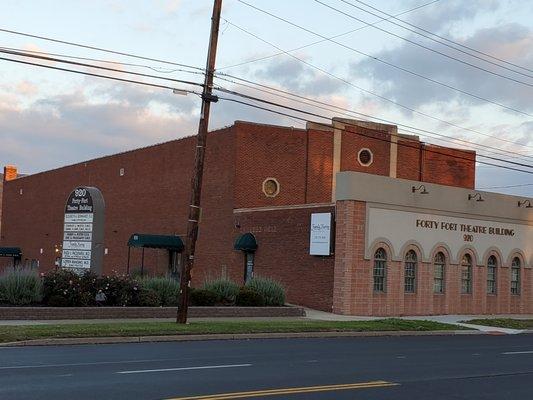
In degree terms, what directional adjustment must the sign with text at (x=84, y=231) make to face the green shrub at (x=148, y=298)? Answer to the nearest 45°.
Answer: approximately 90° to its left

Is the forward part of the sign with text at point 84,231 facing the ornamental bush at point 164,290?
no

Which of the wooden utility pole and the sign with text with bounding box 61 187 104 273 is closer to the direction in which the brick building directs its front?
the wooden utility pole

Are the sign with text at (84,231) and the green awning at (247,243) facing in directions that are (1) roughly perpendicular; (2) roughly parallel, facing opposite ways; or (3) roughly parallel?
roughly parallel

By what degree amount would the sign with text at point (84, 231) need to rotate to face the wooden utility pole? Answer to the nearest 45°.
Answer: approximately 90° to its left

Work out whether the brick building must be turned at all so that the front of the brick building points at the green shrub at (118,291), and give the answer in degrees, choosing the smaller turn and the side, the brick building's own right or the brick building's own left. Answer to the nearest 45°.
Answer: approximately 90° to the brick building's own right

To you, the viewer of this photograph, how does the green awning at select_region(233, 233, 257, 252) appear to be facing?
facing the viewer and to the left of the viewer

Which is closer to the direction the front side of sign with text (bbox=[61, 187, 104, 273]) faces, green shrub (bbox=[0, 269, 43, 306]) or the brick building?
the green shrub

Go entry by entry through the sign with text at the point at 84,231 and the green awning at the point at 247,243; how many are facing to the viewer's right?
0

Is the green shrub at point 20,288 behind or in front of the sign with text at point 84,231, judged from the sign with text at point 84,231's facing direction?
in front

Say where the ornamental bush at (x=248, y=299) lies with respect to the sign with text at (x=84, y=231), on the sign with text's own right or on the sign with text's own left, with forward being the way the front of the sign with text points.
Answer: on the sign with text's own left

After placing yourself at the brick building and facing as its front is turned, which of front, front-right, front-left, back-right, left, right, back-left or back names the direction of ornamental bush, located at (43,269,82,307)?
right
